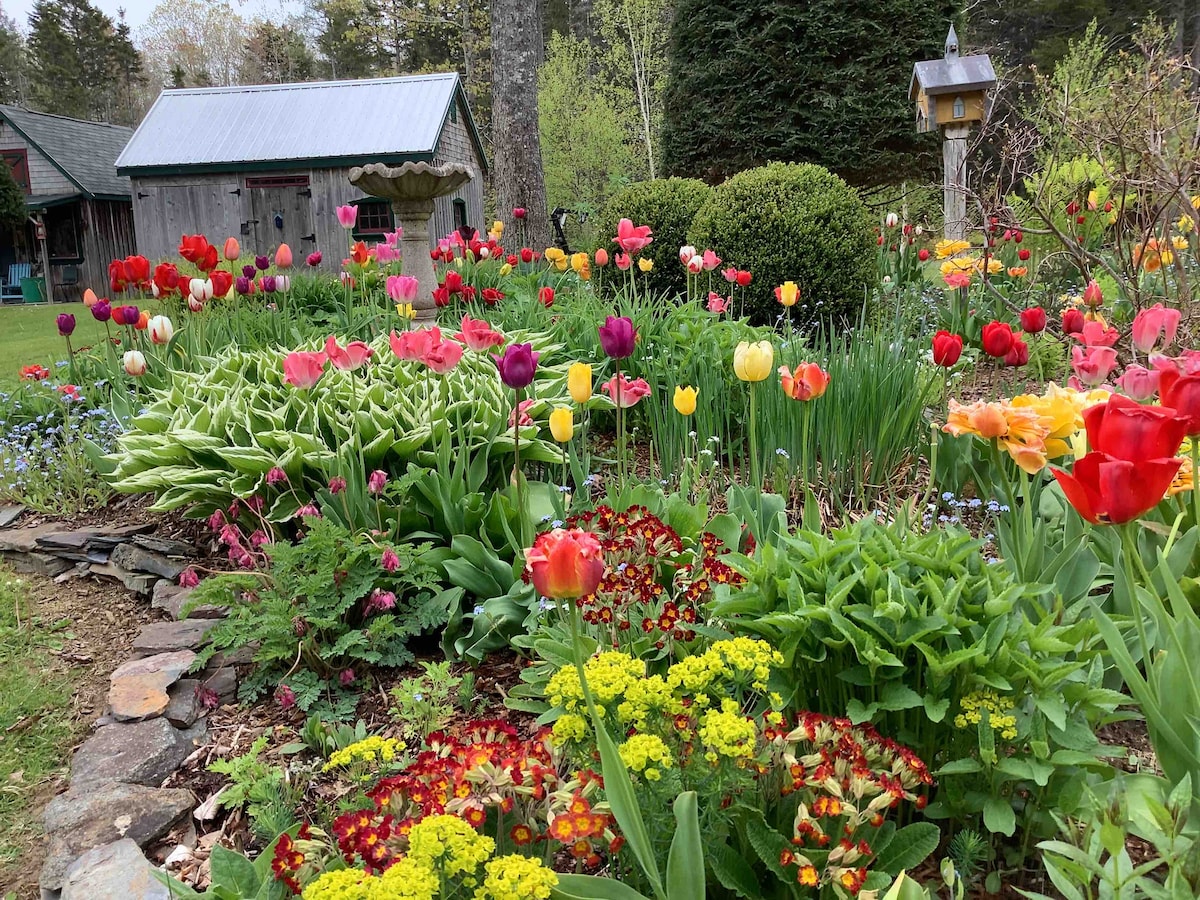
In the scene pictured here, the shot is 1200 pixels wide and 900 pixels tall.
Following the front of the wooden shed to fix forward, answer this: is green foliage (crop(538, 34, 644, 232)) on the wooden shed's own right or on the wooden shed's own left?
on the wooden shed's own left

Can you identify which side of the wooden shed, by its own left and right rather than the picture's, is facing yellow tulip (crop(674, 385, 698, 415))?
front

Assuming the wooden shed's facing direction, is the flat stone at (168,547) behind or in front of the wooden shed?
in front

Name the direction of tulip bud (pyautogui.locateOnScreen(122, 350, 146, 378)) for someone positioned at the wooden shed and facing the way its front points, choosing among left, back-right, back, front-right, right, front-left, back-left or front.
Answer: front

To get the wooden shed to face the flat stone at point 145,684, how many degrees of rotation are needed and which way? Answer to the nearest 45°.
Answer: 0° — it already faces it

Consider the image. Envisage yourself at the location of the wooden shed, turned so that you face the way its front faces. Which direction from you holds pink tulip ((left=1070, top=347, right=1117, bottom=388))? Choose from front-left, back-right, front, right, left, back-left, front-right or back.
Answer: front

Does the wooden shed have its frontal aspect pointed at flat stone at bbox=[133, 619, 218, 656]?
yes

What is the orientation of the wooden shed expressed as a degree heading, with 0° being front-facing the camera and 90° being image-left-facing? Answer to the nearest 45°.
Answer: approximately 0°

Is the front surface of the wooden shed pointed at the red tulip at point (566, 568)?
yes

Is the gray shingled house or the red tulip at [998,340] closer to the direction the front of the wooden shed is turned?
the red tulip

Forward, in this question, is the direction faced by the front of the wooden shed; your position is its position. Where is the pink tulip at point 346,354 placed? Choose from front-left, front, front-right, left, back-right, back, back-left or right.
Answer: front

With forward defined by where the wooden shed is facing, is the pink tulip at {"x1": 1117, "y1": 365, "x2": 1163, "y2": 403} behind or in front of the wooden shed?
in front

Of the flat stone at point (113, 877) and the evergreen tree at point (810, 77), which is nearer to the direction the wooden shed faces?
the flat stone

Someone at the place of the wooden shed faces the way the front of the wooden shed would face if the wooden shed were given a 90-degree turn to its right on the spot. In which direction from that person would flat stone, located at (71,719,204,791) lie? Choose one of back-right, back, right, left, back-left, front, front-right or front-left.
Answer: left

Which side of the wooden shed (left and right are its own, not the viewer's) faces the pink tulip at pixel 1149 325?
front

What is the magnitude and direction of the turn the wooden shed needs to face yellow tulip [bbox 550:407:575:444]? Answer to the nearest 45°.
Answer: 0° — it already faces it
